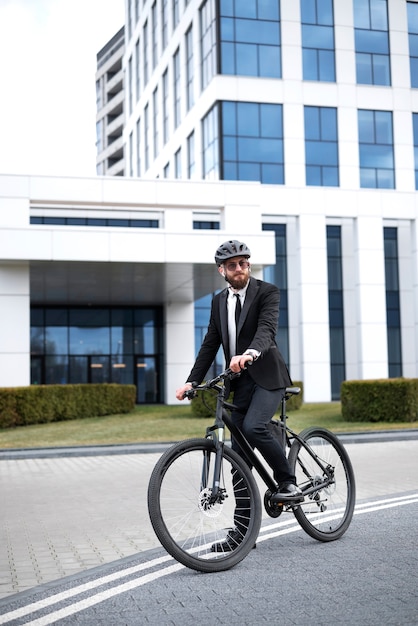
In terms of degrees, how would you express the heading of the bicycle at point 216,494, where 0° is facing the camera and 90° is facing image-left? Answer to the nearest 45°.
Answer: approximately 45°

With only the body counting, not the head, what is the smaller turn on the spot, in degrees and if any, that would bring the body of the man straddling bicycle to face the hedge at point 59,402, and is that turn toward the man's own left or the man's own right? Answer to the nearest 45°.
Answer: approximately 135° to the man's own right

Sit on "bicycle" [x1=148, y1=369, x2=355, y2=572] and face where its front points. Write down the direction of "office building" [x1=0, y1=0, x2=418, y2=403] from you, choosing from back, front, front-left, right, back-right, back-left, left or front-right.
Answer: back-right

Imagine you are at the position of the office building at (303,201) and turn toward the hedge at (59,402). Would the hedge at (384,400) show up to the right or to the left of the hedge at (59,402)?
left

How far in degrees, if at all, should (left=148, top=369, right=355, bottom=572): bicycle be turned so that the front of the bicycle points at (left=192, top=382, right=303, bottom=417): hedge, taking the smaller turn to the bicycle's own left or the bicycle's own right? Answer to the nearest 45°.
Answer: approximately 135° to the bicycle's own right

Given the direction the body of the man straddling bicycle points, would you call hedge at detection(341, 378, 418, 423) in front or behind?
behind

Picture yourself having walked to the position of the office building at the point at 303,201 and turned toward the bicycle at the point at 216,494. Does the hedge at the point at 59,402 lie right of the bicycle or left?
right

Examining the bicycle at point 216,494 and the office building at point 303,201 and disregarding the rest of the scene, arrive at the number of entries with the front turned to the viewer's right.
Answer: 0

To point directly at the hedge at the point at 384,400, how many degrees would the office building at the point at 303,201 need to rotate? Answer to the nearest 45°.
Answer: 0° — it already faces it

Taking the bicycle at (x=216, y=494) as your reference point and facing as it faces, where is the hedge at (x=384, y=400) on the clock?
The hedge is roughly at 5 o'clock from the bicycle.

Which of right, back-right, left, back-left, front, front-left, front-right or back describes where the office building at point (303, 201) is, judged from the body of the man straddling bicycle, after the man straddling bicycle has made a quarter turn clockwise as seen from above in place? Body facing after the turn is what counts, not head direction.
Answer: front-right

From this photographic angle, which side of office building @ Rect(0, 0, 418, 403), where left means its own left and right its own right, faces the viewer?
front

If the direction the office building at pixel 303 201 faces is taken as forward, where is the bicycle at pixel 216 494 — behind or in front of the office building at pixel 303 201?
in front
